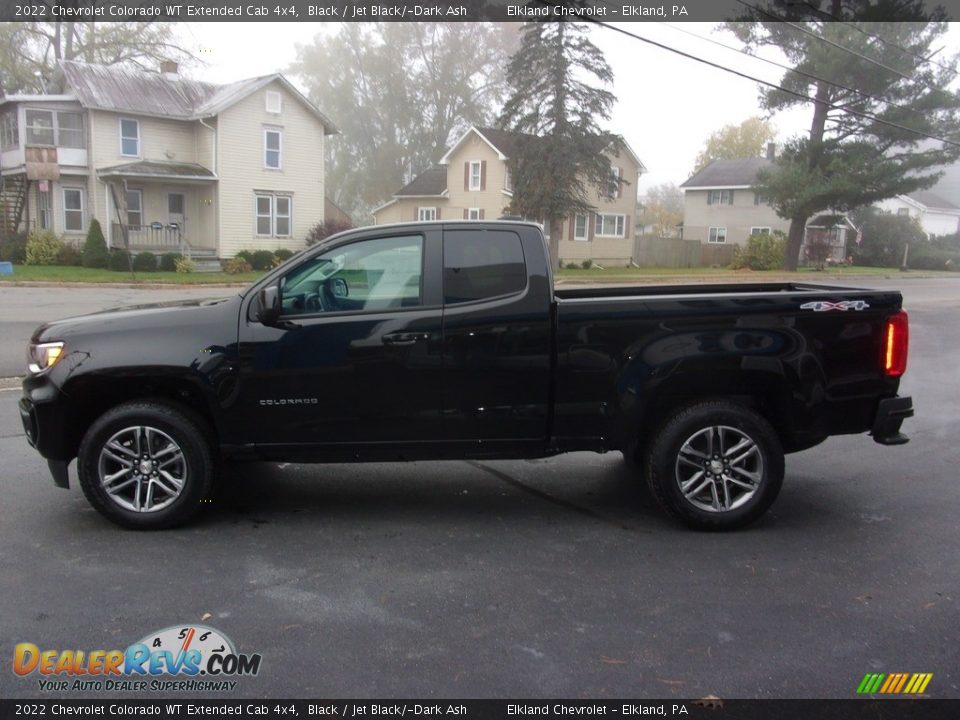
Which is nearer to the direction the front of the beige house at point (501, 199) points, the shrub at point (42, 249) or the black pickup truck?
the black pickup truck

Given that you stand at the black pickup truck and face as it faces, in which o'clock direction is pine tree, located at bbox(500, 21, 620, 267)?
The pine tree is roughly at 3 o'clock from the black pickup truck.

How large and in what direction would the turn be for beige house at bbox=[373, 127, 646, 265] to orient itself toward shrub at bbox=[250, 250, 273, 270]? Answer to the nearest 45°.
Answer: approximately 45° to its right

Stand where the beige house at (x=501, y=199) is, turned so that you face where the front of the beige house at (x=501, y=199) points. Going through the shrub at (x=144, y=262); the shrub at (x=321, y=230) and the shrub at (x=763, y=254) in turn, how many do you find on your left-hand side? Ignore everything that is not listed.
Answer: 1

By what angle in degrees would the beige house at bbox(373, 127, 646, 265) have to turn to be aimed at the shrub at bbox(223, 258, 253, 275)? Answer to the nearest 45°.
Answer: approximately 45° to its right

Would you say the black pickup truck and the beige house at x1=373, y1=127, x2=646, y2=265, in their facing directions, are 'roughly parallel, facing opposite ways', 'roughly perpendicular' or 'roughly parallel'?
roughly perpendicular

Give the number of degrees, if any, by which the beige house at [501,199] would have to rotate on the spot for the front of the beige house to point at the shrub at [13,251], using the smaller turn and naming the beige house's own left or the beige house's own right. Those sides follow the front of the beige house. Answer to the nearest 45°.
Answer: approximately 45° to the beige house's own right

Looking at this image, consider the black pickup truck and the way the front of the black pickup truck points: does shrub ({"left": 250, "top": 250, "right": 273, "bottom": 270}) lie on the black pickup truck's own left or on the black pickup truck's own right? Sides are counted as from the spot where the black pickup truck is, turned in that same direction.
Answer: on the black pickup truck's own right

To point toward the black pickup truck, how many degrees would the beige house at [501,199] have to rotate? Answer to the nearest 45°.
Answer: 0° — it already faces it

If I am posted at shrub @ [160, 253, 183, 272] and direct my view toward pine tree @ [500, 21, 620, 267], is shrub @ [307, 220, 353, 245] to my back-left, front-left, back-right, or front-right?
front-left

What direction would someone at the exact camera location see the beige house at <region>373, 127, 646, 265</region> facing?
facing the viewer

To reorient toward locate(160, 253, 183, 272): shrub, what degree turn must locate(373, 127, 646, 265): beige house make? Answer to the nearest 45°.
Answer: approximately 45° to its right

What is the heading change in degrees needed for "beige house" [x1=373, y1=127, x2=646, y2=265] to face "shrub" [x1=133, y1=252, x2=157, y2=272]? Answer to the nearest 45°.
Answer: approximately 45° to its right

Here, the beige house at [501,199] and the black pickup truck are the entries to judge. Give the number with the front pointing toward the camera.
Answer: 1

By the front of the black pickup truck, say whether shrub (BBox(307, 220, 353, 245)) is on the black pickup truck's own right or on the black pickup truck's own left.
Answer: on the black pickup truck's own right

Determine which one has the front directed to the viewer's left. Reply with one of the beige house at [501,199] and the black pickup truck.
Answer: the black pickup truck

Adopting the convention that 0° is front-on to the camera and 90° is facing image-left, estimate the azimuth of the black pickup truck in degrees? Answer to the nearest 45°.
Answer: approximately 90°

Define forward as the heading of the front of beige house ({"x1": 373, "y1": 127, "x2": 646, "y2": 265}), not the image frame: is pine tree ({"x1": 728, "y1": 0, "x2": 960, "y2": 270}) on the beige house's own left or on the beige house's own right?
on the beige house's own left
